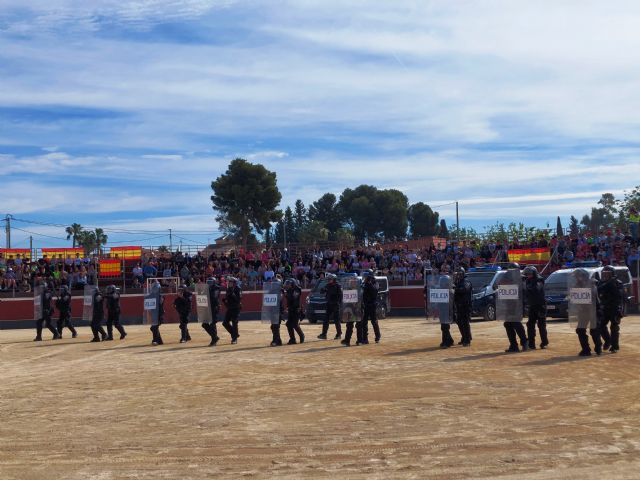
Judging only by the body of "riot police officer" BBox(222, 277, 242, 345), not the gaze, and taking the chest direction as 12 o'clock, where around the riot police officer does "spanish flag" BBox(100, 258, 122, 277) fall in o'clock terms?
The spanish flag is roughly at 4 o'clock from the riot police officer.

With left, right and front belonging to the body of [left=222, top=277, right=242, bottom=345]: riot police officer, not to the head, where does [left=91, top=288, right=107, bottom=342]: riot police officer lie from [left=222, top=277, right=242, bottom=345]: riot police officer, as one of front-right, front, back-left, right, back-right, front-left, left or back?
right

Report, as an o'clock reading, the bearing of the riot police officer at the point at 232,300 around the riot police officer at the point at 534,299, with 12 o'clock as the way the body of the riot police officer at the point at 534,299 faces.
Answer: the riot police officer at the point at 232,300 is roughly at 2 o'clock from the riot police officer at the point at 534,299.

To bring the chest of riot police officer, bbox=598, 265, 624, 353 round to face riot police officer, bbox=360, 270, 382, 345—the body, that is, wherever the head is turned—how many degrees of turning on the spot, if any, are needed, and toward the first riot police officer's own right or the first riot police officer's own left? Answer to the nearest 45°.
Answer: approximately 45° to the first riot police officer's own right
